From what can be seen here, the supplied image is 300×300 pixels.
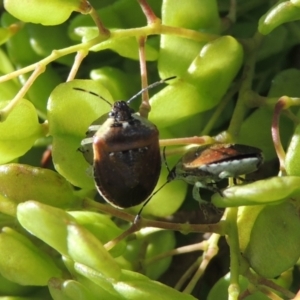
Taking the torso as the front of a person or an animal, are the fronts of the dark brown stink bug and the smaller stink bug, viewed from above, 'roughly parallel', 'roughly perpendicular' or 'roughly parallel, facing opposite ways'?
roughly perpendicular

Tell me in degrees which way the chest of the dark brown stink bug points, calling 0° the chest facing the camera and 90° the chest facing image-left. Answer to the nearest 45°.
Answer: approximately 180°

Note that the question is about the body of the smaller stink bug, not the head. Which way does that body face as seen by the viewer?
to the viewer's left

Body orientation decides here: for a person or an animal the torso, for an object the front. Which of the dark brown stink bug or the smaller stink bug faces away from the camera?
the dark brown stink bug

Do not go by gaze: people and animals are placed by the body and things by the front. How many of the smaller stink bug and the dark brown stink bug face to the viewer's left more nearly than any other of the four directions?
1
